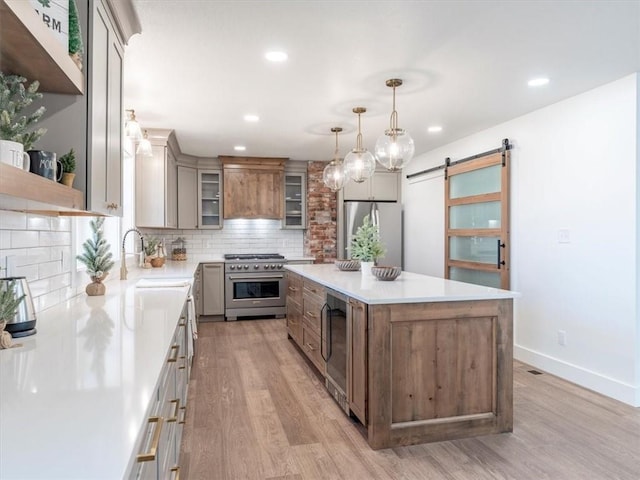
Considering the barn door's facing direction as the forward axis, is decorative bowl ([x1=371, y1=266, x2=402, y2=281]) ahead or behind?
ahead

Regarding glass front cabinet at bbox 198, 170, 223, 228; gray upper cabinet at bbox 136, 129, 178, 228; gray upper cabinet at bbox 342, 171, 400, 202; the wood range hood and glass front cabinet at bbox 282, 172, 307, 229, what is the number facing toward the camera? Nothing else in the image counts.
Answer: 4

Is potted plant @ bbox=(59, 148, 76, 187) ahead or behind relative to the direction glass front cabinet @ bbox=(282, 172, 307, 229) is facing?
ahead

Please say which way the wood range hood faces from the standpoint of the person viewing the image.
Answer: facing the viewer

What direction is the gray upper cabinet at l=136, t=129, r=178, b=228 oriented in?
to the viewer's right

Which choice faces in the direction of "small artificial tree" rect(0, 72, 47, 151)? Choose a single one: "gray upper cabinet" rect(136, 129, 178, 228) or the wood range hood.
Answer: the wood range hood

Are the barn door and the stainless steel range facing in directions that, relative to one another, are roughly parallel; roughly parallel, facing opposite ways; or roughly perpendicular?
roughly perpendicular

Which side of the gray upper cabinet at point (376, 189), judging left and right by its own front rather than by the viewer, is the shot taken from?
front

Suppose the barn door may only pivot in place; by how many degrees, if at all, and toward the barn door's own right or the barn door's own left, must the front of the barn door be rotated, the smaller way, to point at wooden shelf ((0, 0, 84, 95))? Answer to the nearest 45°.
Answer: approximately 45° to the barn door's own left

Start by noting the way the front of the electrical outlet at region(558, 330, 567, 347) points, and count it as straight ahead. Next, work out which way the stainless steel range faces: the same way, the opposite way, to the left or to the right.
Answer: to the left

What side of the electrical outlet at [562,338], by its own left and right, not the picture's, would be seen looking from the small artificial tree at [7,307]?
front

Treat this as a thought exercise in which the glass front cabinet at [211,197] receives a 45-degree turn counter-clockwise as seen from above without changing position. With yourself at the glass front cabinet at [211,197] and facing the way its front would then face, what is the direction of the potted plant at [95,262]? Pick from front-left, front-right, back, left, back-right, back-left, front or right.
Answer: front-right
